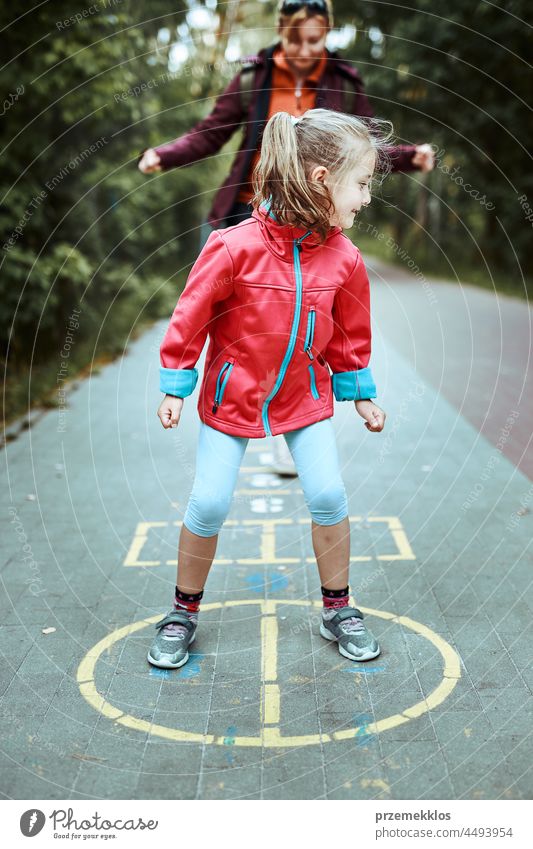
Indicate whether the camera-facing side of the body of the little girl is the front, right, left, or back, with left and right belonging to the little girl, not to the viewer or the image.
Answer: front

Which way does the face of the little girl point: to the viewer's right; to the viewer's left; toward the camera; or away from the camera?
to the viewer's right
